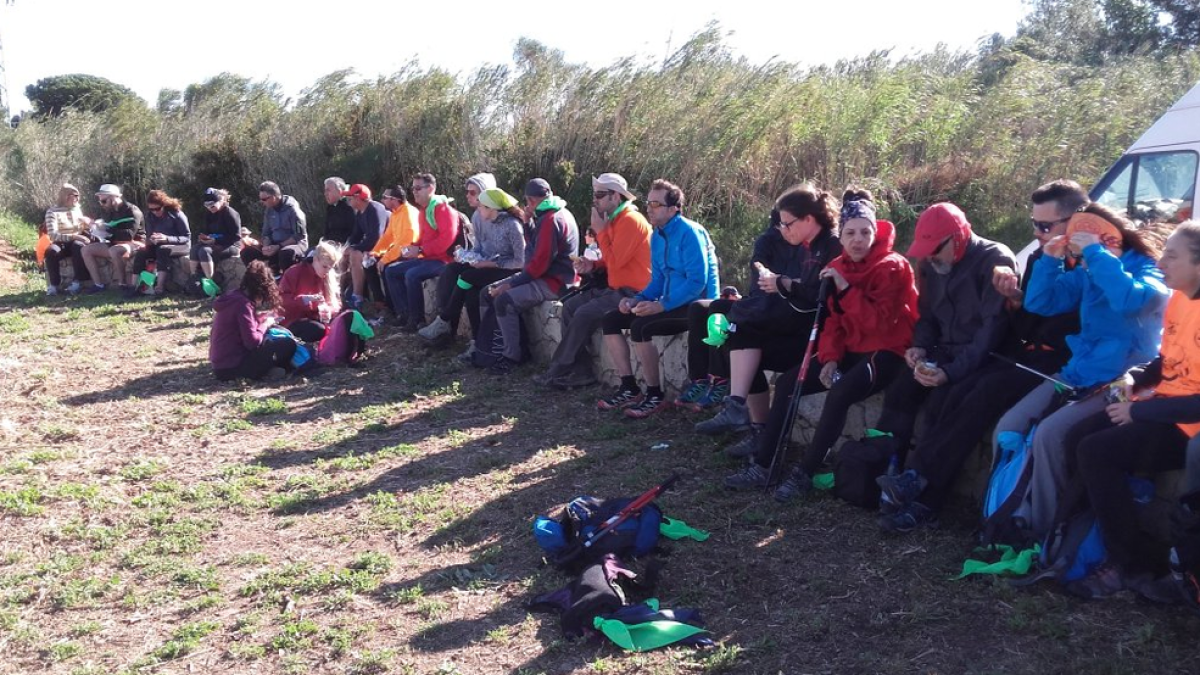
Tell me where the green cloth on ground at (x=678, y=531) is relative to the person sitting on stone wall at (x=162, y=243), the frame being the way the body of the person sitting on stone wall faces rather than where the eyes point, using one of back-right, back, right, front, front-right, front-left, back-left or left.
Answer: front-left

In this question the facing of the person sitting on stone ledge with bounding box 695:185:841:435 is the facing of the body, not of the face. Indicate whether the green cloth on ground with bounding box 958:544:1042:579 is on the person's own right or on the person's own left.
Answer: on the person's own left

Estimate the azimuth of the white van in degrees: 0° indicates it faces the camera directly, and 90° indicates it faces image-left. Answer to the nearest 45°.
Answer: approximately 90°

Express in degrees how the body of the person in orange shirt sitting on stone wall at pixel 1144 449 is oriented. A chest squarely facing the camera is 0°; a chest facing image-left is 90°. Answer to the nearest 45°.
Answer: approximately 90°

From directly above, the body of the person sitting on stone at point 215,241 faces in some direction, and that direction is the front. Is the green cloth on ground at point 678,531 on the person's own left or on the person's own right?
on the person's own left

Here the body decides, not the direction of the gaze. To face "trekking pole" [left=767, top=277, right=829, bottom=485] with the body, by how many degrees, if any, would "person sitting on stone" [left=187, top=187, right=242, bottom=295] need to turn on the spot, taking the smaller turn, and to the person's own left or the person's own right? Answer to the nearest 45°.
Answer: approximately 45° to the person's own left

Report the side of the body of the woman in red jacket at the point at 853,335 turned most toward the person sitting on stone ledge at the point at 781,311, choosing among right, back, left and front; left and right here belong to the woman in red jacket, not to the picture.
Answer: right

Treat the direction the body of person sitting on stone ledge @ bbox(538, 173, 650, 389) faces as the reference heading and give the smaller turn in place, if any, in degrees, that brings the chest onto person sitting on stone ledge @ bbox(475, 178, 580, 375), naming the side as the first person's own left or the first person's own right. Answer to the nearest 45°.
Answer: approximately 45° to the first person's own right

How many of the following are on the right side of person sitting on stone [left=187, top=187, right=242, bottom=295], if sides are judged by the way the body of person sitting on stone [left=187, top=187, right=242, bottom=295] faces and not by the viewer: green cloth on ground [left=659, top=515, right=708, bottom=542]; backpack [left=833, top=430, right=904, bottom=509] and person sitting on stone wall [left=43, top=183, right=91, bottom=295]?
1
